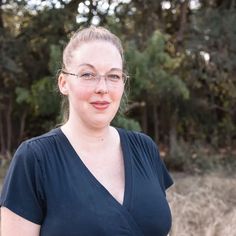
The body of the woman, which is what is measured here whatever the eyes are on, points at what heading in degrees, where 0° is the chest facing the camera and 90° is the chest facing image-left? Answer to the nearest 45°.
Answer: approximately 315°

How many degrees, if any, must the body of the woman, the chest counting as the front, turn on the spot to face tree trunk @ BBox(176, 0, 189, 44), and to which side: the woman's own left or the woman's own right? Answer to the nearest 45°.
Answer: approximately 135° to the woman's own left

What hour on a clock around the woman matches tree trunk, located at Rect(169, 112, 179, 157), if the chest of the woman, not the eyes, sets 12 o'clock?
The tree trunk is roughly at 8 o'clock from the woman.
